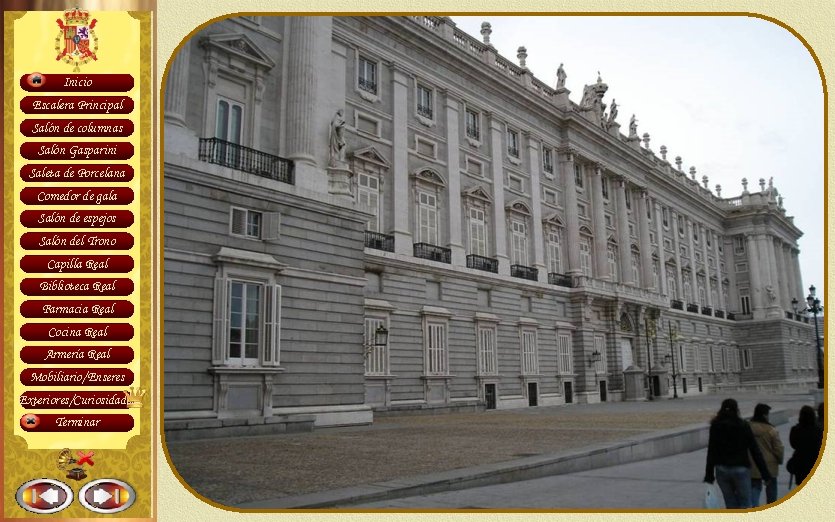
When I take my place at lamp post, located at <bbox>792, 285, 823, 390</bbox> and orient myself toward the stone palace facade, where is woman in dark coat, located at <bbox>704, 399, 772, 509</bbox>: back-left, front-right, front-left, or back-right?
back-left

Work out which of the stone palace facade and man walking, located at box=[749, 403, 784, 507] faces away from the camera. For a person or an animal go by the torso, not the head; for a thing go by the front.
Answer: the man walking

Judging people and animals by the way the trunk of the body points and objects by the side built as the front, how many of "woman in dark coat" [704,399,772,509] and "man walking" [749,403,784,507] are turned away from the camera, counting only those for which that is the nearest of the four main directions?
2

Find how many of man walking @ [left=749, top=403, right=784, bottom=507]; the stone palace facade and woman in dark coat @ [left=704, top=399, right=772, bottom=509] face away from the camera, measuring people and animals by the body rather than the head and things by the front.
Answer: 2

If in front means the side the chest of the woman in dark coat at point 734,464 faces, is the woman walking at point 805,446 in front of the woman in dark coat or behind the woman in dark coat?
in front

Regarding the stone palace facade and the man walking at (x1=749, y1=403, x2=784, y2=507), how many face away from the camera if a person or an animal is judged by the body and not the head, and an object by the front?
1

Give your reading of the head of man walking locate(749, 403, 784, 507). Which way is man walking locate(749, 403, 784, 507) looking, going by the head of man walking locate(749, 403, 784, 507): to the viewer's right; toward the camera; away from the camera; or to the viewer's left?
away from the camera

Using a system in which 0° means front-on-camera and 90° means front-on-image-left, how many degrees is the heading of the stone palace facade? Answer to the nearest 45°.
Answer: approximately 315°

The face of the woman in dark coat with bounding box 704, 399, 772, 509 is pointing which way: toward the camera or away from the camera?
away from the camera

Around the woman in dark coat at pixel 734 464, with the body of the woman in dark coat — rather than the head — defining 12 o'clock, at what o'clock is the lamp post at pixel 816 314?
The lamp post is roughly at 1 o'clock from the woman in dark coat.

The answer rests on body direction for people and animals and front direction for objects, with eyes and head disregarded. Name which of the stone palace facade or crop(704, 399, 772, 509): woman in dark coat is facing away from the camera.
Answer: the woman in dark coat

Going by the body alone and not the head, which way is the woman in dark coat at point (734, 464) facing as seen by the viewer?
away from the camera

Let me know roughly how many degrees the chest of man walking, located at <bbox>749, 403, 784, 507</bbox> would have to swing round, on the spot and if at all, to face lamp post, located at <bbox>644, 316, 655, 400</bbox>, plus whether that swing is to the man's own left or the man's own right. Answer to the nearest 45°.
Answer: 0° — they already face it

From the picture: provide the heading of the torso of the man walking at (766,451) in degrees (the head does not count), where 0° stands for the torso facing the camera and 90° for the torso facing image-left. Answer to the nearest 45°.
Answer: approximately 180°
